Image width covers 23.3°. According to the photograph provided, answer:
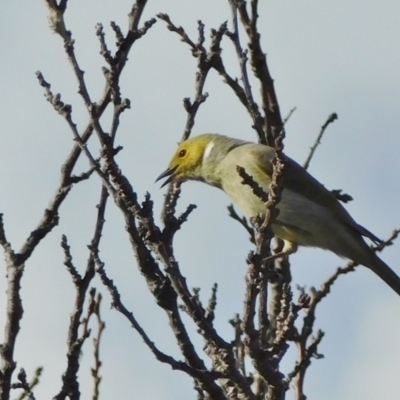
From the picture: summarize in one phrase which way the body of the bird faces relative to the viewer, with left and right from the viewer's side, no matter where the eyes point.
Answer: facing to the left of the viewer
